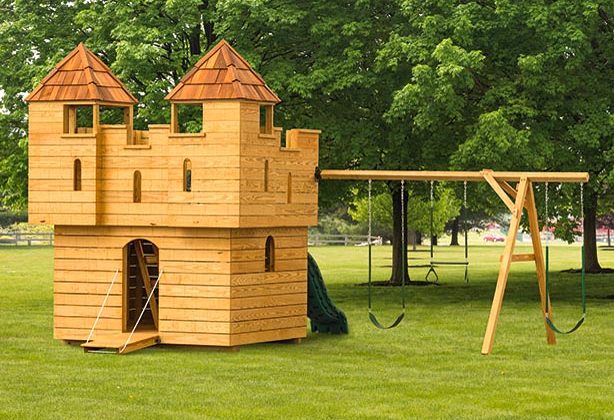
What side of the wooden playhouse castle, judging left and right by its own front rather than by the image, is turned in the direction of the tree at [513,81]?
back

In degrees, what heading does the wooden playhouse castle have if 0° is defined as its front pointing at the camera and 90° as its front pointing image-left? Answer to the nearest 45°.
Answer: approximately 45°
